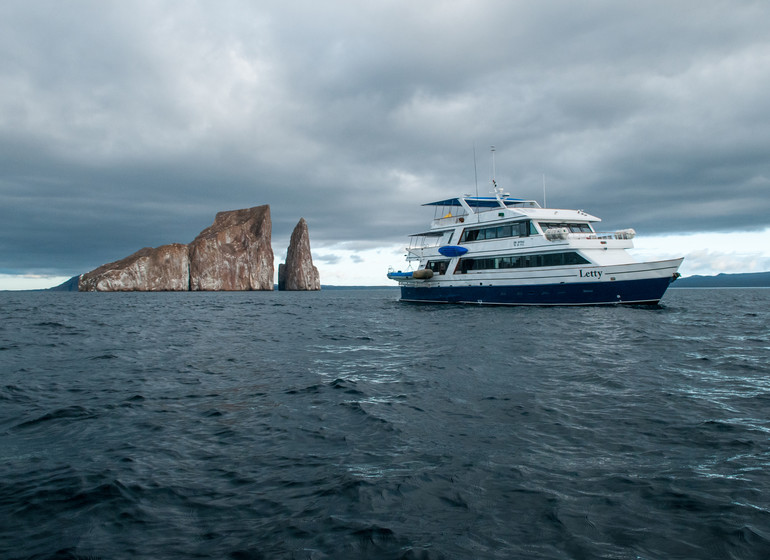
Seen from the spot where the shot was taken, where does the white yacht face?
facing the viewer and to the right of the viewer
